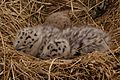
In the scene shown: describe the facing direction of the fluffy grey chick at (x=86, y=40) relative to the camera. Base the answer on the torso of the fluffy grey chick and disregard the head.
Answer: to the viewer's left

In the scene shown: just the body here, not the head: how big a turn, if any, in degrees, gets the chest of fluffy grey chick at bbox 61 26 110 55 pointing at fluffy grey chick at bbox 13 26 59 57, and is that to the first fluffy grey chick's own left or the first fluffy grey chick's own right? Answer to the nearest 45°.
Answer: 0° — it already faces it
